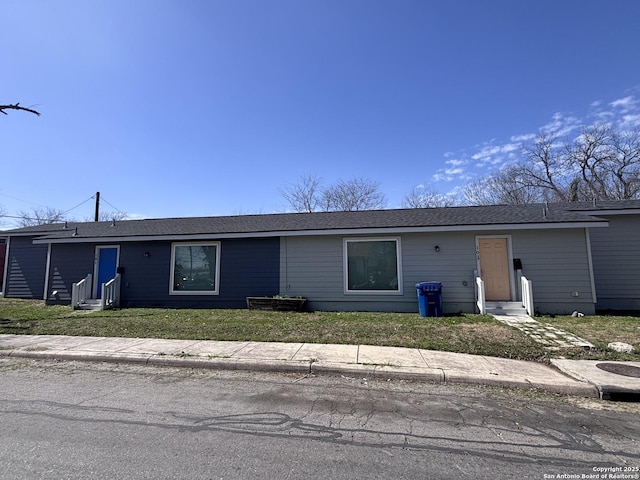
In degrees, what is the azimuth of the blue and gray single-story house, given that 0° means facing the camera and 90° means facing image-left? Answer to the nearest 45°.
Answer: approximately 0°

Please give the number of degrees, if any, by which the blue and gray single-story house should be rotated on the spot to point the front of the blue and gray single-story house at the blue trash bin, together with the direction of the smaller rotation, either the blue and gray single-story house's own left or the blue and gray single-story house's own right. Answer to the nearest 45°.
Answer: approximately 45° to the blue and gray single-story house's own left
